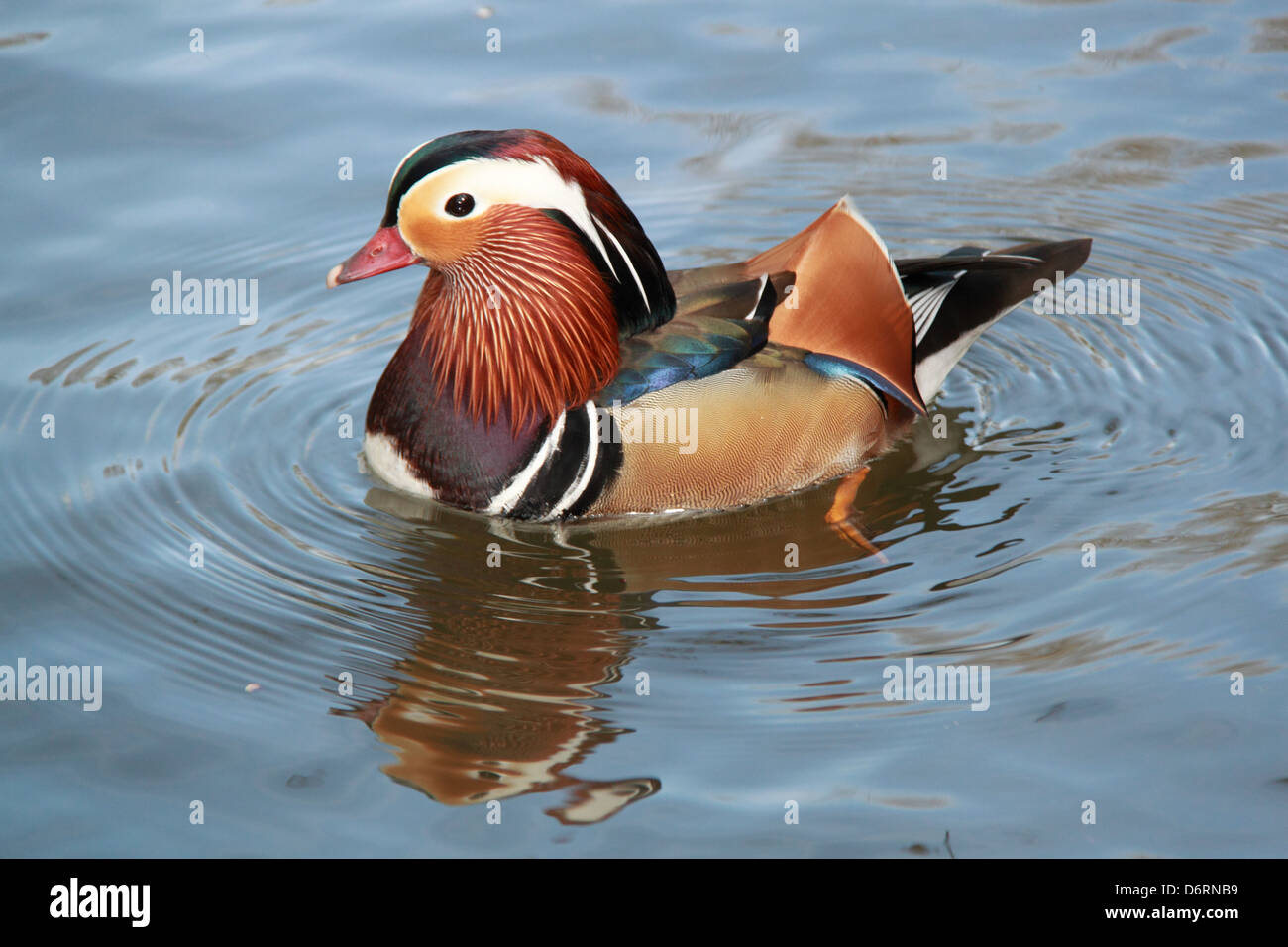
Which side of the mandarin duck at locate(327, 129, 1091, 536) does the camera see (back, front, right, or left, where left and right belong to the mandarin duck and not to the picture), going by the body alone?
left
